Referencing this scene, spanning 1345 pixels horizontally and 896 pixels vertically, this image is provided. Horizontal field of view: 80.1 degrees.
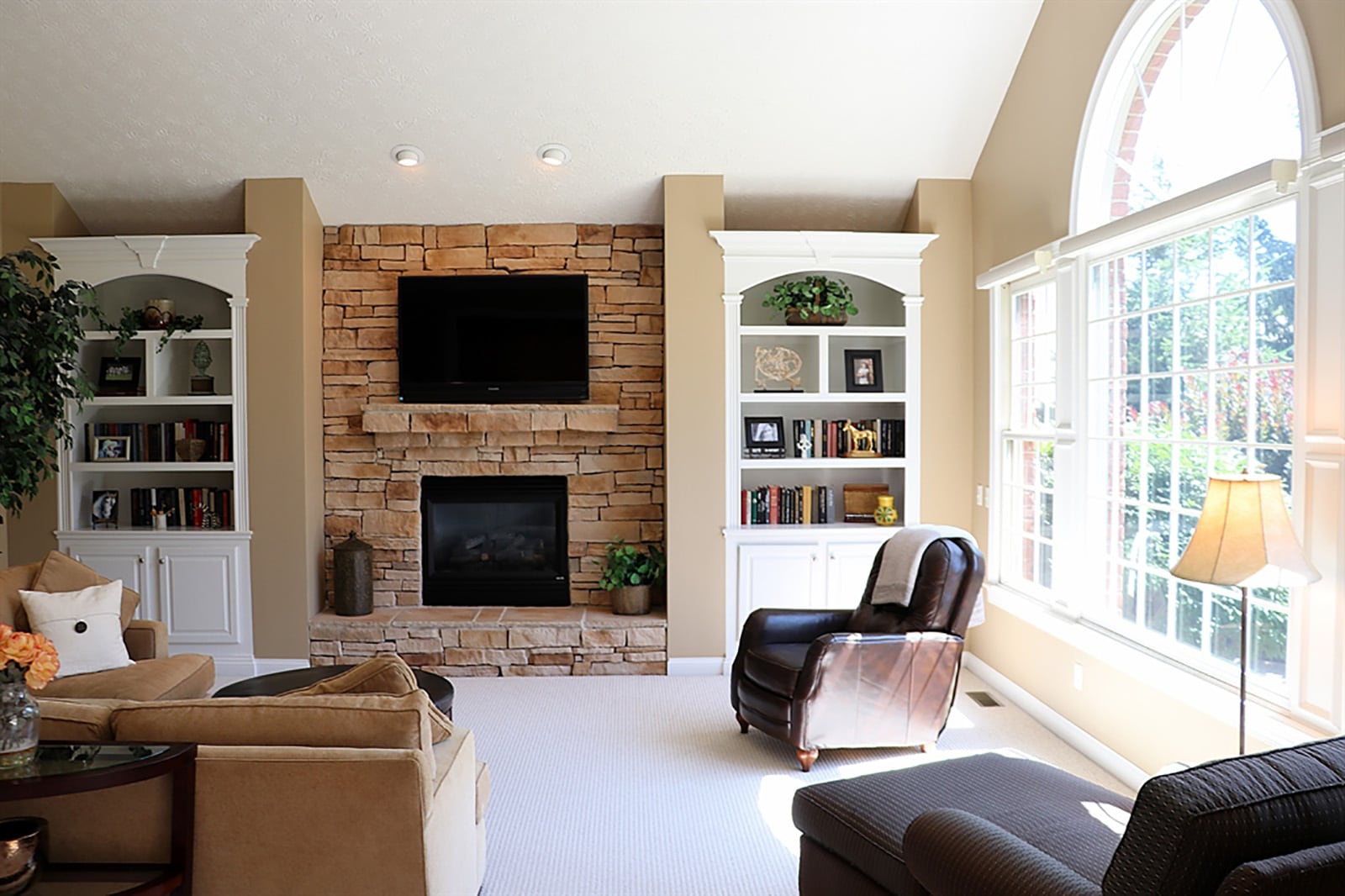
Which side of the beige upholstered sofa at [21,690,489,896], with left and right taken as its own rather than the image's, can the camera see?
back

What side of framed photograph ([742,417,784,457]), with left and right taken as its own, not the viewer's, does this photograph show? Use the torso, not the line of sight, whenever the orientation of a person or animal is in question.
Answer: front

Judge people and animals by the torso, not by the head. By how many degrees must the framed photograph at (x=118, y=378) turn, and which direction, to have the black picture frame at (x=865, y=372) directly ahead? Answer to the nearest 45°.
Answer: approximately 45° to its left

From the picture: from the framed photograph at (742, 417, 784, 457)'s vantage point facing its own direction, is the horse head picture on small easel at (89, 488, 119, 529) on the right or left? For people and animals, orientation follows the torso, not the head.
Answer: on its right

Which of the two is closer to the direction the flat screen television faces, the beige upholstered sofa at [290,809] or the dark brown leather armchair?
the beige upholstered sofa

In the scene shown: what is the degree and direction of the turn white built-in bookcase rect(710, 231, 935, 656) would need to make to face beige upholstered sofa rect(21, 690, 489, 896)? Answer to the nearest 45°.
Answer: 0° — it already faces it

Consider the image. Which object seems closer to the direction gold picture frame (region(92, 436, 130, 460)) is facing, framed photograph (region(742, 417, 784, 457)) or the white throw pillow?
the white throw pillow

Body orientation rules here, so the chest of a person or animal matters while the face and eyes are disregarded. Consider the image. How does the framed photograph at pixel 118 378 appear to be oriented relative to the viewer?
toward the camera

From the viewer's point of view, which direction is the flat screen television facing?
toward the camera

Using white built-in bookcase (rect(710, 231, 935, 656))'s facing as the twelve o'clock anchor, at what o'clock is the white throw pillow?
The white throw pillow is roughly at 2 o'clock from the white built-in bookcase.

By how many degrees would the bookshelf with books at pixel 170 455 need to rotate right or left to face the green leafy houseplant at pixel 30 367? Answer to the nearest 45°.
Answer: approximately 45° to its right

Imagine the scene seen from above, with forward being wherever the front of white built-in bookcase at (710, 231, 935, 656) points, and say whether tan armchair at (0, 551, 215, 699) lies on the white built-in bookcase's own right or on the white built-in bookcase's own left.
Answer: on the white built-in bookcase's own right

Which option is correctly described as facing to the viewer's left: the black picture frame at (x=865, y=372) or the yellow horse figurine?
the yellow horse figurine

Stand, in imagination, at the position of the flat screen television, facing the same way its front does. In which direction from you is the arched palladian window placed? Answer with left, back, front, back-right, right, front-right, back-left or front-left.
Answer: front-left

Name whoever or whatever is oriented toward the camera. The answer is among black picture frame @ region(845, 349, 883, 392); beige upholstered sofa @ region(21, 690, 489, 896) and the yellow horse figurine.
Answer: the black picture frame
